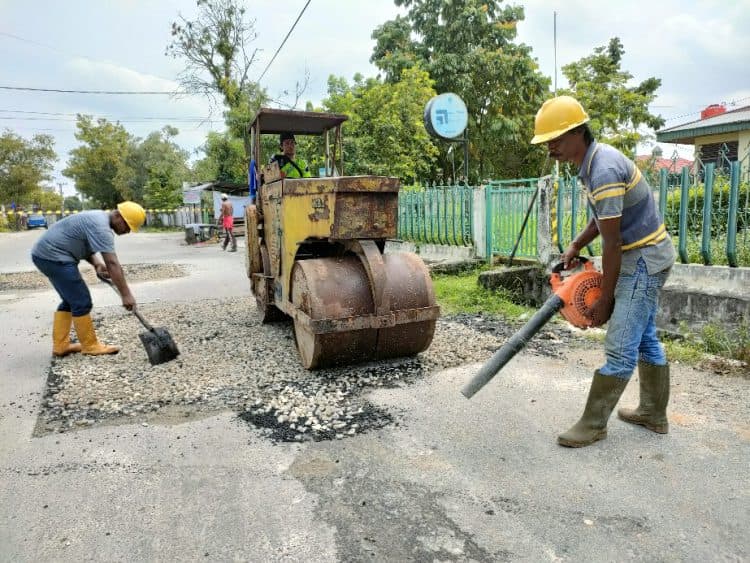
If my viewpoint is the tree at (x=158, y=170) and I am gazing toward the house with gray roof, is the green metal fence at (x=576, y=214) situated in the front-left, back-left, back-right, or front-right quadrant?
front-right

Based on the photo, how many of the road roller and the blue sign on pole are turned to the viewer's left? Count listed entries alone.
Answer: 0

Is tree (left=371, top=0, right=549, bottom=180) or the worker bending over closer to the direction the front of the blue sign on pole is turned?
the worker bending over

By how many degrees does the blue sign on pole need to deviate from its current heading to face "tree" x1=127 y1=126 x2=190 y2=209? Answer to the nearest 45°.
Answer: approximately 180°

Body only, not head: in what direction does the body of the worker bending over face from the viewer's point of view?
to the viewer's right

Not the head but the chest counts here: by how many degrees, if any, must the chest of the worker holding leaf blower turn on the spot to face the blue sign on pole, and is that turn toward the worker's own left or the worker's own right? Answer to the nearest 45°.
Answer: approximately 90° to the worker's own right

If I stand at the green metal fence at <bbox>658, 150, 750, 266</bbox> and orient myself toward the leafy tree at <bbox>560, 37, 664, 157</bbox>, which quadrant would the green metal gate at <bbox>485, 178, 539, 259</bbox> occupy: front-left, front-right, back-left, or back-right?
front-left

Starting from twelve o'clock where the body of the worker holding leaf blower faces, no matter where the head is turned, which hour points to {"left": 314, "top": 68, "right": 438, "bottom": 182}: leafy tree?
The leafy tree is roughly at 2 o'clock from the worker holding leaf blower.

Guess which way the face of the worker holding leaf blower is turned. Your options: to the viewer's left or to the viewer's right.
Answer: to the viewer's left

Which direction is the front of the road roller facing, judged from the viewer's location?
facing the viewer and to the right of the viewer

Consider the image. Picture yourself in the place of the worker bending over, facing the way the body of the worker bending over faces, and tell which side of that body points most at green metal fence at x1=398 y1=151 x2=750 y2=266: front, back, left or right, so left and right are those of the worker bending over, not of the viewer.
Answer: front

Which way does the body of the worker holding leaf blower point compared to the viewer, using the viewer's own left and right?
facing to the left of the viewer

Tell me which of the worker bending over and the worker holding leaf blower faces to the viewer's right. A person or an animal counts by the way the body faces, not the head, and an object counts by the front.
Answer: the worker bending over

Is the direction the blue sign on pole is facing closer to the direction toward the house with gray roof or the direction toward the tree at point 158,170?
the house with gray roof

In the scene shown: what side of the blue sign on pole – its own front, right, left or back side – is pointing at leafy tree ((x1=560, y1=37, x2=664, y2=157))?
left
